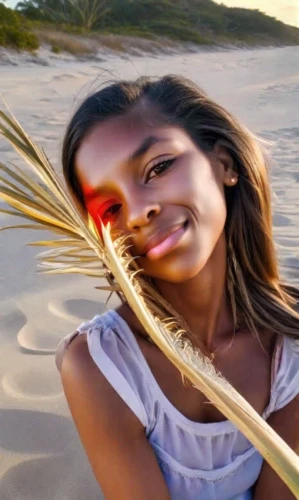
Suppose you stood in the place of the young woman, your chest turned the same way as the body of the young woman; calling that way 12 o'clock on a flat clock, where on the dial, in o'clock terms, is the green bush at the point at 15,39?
The green bush is roughly at 5 o'clock from the young woman.

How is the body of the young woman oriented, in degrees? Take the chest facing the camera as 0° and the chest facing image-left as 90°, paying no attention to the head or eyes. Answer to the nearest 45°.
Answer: approximately 0°

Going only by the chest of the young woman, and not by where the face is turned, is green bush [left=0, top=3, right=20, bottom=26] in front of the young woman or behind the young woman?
behind

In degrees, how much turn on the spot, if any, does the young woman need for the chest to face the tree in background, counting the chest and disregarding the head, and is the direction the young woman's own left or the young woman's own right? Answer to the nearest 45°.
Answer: approximately 180°
